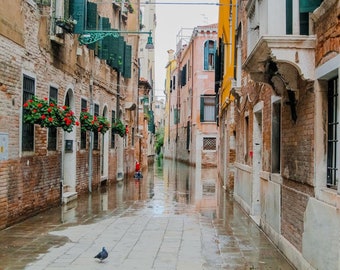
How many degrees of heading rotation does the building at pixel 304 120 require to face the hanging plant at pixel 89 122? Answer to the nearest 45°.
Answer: approximately 45° to its right

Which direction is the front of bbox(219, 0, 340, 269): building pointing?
to the viewer's left

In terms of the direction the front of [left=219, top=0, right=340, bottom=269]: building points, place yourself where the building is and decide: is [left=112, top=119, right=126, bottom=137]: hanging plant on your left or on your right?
on your right
